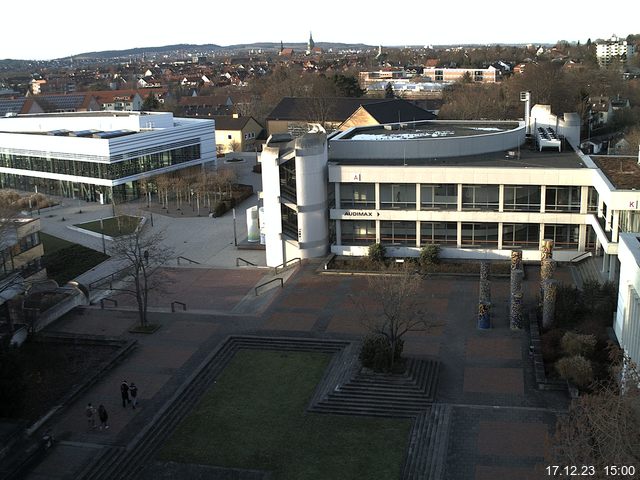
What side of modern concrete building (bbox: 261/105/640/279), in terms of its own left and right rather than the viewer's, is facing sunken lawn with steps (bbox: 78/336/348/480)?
front

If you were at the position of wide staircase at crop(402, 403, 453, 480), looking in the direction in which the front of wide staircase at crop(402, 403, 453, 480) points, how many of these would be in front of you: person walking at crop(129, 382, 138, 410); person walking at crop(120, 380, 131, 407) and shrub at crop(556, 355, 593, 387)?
2

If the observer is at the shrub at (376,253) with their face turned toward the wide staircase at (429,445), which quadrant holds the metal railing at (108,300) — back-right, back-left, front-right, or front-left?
front-right

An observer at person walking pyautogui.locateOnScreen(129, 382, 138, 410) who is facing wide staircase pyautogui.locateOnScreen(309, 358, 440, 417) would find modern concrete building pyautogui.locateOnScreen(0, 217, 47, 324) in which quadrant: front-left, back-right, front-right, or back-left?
back-left

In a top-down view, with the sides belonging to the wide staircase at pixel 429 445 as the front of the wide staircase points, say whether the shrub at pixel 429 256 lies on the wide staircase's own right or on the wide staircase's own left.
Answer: on the wide staircase's own right

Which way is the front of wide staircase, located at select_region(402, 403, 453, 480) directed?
to the viewer's left

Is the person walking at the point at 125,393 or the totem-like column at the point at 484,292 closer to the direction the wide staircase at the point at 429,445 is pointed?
the person walking

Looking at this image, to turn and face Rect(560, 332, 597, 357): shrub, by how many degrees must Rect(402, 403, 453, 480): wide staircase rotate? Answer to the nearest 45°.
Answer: approximately 135° to its right

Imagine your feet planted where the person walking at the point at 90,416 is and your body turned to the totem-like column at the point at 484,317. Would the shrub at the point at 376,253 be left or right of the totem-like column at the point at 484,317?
left

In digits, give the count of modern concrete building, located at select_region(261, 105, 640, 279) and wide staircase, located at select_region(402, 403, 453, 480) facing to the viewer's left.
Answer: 1

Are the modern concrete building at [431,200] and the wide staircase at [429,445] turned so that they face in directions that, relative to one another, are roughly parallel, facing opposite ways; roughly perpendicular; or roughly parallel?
roughly perpendicular

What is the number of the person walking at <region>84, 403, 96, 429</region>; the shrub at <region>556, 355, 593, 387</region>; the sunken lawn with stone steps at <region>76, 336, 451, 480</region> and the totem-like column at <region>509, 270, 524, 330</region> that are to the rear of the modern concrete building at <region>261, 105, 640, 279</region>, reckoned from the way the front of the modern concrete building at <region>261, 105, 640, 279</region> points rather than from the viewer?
0

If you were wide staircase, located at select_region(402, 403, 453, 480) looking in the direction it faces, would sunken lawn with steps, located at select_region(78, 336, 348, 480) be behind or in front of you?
in front

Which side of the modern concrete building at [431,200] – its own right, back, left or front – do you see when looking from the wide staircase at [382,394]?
front

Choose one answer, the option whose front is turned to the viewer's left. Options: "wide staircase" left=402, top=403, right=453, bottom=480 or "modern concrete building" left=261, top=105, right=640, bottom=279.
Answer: the wide staircase

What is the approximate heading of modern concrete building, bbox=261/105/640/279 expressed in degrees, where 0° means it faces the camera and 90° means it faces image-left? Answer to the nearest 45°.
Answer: approximately 0°
